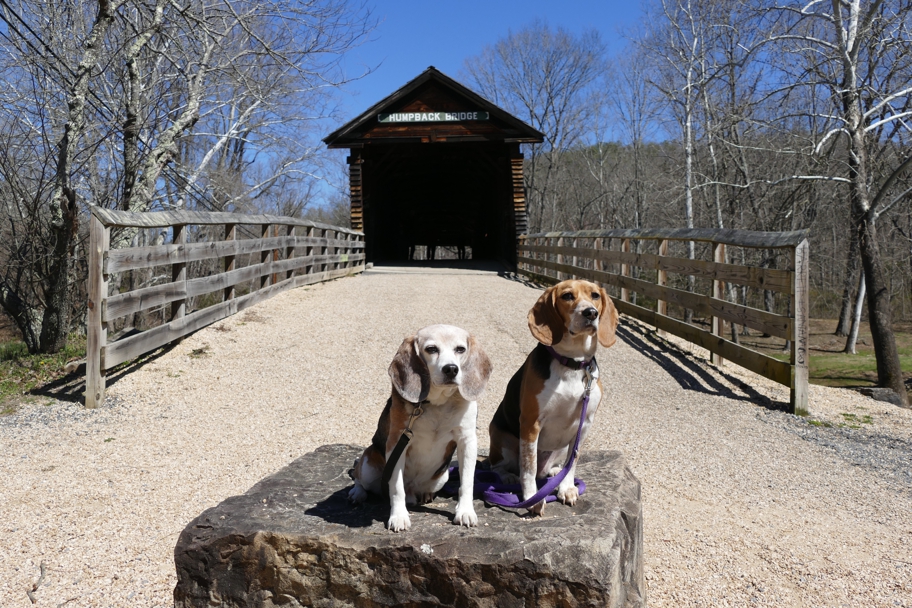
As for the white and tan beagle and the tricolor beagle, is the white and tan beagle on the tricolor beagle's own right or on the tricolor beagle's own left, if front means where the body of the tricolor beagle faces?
on the tricolor beagle's own right

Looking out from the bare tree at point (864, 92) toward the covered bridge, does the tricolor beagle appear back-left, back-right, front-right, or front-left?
back-left

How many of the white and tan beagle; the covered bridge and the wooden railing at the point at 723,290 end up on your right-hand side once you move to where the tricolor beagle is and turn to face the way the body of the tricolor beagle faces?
1

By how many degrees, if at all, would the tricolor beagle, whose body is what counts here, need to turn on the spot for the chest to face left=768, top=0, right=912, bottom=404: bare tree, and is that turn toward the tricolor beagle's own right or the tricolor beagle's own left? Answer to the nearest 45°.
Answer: approximately 90° to the tricolor beagle's own left

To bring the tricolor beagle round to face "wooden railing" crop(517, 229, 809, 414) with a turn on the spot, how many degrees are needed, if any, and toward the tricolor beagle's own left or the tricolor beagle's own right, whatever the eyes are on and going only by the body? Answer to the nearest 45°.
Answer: approximately 135° to the tricolor beagle's own left

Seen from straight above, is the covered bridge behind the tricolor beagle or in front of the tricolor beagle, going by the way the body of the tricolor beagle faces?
behind
